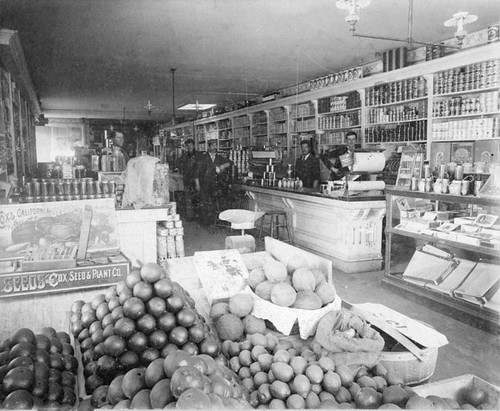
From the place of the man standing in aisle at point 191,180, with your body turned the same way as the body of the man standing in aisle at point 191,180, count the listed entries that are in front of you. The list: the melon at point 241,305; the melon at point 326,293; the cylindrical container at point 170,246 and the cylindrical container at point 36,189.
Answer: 4

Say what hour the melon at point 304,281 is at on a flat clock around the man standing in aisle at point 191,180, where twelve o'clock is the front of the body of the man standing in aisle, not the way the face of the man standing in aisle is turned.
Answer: The melon is roughly at 12 o'clock from the man standing in aisle.

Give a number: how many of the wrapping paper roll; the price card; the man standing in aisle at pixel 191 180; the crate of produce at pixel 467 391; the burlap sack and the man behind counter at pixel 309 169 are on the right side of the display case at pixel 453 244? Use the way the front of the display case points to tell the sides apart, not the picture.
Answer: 3

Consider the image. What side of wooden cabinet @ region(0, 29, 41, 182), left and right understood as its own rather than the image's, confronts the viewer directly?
right

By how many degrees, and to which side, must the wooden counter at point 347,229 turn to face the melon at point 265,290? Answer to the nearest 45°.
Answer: approximately 45° to its left

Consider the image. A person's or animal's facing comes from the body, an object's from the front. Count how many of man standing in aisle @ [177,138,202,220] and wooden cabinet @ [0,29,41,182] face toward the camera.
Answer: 1

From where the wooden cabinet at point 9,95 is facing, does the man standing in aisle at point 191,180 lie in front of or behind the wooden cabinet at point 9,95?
in front

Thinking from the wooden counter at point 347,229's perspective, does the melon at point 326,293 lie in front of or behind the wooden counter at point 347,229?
in front

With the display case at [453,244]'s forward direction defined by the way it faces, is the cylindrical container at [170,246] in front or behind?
in front

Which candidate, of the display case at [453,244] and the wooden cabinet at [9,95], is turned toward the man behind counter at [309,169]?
the wooden cabinet

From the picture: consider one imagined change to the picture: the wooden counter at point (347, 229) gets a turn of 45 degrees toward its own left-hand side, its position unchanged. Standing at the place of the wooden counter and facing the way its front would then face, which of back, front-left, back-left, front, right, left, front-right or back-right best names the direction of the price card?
front

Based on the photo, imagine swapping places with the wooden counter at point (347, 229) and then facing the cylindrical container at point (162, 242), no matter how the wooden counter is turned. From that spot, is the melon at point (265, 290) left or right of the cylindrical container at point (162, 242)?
left

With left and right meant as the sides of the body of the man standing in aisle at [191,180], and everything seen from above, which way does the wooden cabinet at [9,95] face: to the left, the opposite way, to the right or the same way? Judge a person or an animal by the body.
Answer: to the left
